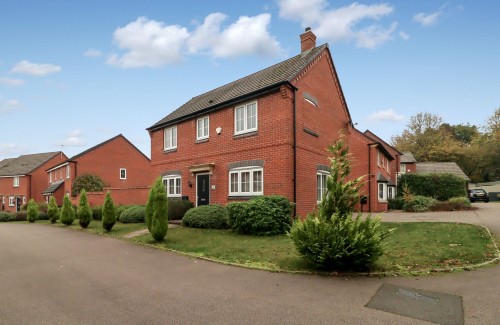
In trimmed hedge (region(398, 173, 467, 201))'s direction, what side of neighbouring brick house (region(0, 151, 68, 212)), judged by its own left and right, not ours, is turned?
left

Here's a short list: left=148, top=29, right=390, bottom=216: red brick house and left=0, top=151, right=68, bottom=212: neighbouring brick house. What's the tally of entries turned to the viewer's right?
0

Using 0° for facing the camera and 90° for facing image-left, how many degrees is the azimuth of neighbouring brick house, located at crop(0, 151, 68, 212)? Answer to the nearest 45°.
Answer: approximately 45°

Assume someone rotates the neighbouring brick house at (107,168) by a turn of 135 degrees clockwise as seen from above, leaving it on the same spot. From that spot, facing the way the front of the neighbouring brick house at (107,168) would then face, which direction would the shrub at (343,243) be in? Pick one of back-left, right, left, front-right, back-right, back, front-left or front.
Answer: back-right

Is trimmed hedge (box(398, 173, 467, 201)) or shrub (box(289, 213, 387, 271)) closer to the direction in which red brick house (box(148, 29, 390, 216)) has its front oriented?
the shrub

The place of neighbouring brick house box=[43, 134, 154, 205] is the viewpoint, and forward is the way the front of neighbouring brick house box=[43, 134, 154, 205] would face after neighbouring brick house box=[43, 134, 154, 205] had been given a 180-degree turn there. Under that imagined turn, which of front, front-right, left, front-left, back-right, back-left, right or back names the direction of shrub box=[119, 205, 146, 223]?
right

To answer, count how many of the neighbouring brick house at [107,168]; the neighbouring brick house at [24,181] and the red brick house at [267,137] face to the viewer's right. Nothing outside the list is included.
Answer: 0

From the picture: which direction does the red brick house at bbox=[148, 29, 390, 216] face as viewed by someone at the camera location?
facing the viewer and to the left of the viewer

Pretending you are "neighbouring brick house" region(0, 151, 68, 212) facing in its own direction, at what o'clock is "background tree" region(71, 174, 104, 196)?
The background tree is roughly at 10 o'clock from the neighbouring brick house.

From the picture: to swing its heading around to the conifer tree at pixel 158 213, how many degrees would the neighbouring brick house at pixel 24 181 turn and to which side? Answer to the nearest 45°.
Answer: approximately 45° to its left
